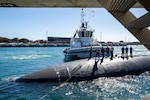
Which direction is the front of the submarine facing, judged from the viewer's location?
facing the viewer and to the left of the viewer
